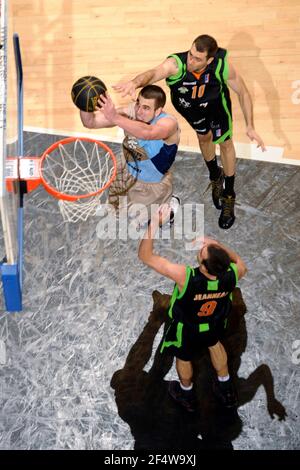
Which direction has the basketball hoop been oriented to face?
to the viewer's right
